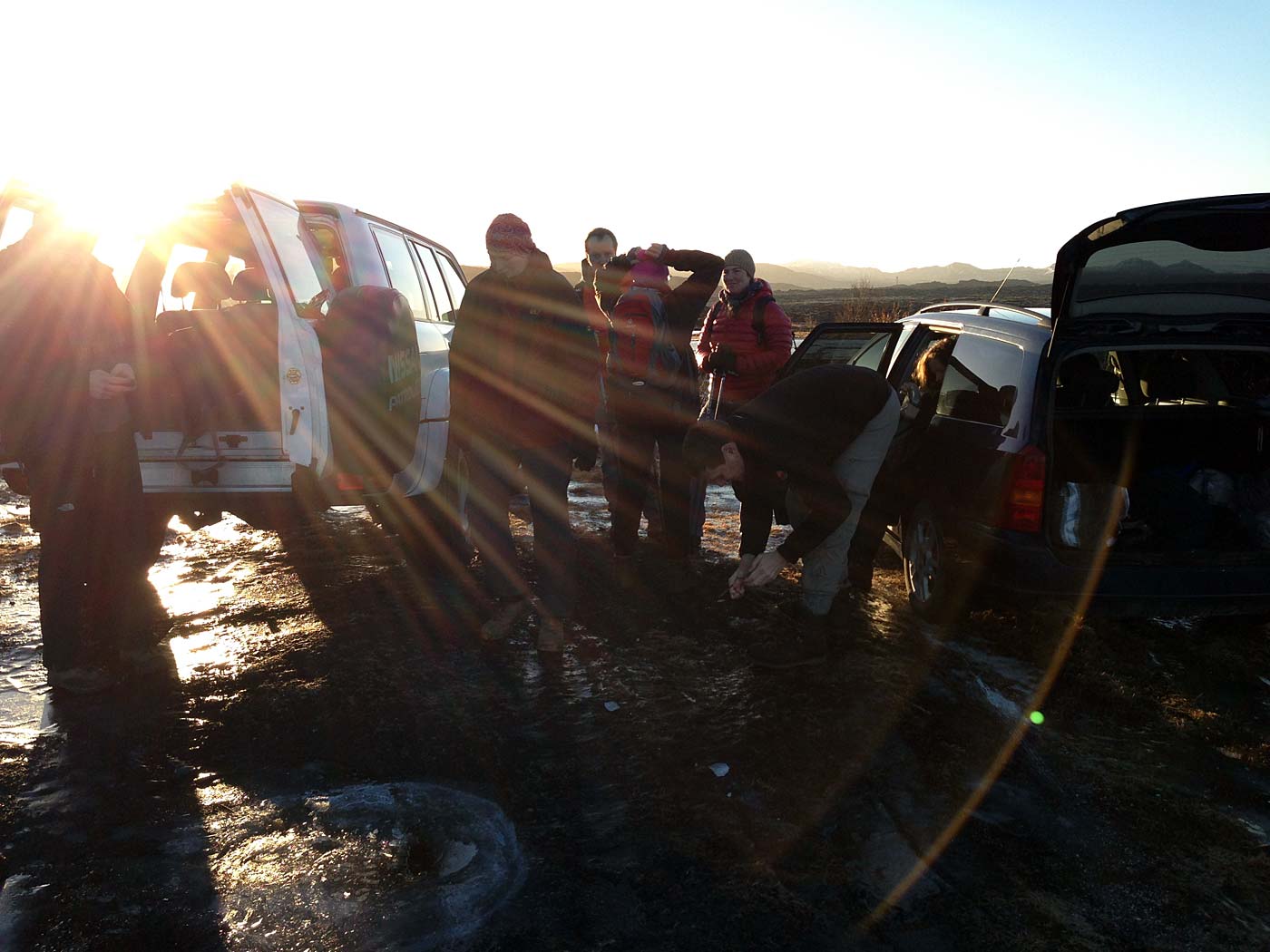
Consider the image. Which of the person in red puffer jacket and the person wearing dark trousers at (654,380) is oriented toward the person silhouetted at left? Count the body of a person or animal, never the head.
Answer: the person in red puffer jacket

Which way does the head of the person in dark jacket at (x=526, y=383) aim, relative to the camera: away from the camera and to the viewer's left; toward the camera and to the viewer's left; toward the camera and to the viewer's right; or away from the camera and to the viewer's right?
toward the camera and to the viewer's left

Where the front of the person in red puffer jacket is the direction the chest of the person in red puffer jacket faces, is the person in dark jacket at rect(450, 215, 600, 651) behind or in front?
in front

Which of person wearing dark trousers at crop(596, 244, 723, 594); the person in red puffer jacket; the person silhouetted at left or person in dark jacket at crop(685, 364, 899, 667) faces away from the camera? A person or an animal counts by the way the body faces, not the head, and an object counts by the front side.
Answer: the person wearing dark trousers

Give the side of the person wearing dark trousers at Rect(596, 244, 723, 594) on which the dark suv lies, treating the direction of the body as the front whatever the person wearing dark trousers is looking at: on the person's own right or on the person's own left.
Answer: on the person's own right

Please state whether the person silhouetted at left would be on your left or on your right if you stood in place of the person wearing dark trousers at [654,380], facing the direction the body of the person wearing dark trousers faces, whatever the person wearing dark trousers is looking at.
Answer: on your left

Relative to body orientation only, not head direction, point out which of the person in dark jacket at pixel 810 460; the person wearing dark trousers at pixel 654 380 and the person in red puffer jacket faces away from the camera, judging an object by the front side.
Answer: the person wearing dark trousers

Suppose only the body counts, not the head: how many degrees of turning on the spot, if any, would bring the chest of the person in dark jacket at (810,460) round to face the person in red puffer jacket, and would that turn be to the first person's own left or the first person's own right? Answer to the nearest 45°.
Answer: approximately 90° to the first person's own right

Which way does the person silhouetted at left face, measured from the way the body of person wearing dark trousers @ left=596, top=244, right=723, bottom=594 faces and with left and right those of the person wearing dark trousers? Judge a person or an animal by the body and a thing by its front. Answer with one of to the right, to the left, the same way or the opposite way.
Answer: to the right

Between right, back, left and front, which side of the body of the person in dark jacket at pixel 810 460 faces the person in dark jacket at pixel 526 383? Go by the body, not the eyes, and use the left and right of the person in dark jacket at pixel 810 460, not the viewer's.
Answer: front

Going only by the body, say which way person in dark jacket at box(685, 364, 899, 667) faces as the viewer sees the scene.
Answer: to the viewer's left

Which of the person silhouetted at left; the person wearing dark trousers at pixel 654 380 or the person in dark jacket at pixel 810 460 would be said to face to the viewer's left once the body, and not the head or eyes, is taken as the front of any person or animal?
the person in dark jacket

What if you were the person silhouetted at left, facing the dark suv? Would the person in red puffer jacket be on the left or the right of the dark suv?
left

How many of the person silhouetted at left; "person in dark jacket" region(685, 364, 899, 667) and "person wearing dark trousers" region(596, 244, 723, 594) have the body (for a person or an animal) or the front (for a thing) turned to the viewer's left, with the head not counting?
1

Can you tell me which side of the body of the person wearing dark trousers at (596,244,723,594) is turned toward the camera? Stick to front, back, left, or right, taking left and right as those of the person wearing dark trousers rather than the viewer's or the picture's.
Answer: back

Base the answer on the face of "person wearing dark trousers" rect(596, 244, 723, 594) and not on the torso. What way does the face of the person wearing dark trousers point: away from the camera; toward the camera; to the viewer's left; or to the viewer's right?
away from the camera

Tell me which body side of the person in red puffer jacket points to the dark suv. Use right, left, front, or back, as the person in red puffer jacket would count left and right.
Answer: left
